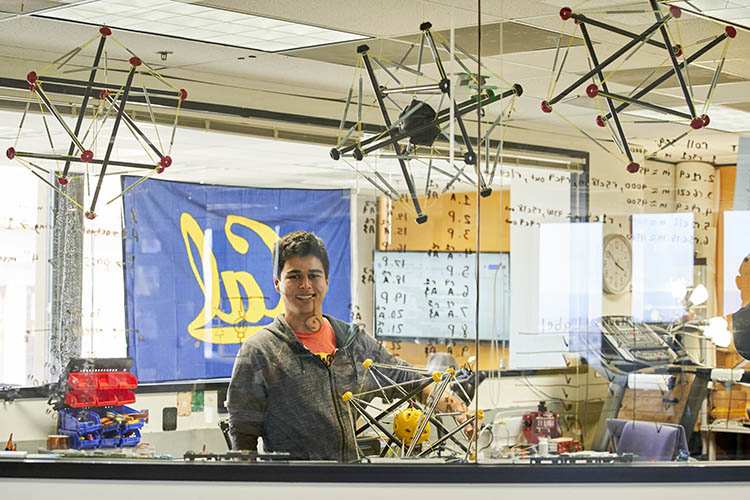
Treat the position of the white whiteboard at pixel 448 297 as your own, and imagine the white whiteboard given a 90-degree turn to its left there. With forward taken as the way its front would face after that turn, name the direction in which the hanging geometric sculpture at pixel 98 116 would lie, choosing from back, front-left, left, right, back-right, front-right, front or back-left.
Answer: back

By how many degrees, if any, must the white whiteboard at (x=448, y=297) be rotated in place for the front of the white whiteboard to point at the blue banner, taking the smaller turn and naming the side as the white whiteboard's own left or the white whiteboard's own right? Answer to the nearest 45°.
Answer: approximately 90° to the white whiteboard's own right

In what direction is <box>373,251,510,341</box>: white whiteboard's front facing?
toward the camera

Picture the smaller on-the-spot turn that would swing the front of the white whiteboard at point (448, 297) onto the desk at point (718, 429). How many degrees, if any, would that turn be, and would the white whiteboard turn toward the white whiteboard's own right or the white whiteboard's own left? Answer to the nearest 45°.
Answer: approximately 90° to the white whiteboard's own left

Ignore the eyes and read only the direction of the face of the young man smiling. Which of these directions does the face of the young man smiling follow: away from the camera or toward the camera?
toward the camera

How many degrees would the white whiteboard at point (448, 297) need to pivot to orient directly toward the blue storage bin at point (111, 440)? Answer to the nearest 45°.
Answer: approximately 90° to its right

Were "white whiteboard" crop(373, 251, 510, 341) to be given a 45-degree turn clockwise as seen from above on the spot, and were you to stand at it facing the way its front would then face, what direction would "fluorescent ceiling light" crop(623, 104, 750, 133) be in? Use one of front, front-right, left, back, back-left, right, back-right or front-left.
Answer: back-left

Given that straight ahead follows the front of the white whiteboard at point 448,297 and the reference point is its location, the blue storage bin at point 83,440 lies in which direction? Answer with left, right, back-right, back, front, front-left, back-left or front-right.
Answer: right

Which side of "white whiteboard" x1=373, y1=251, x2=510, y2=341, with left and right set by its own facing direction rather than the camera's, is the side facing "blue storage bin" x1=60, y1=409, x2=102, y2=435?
right
